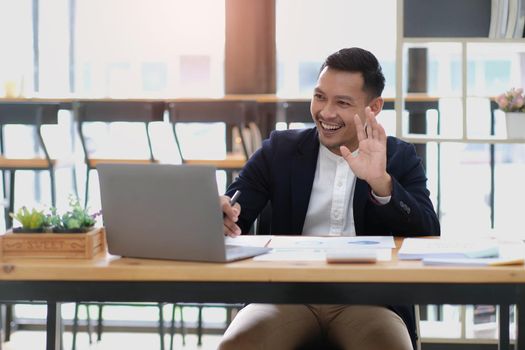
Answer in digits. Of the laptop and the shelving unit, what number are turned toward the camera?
1

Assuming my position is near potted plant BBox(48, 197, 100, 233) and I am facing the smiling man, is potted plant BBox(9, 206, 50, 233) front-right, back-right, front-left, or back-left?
back-left

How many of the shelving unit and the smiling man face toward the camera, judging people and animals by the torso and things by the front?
2

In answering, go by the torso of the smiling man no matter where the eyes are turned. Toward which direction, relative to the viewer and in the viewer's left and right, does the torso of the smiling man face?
facing the viewer

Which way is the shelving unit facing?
toward the camera

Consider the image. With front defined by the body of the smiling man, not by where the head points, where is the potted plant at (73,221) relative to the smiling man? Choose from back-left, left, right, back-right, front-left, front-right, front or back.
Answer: front-right

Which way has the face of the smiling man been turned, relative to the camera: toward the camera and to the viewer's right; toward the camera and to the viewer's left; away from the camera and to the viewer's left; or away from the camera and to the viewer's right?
toward the camera and to the viewer's left

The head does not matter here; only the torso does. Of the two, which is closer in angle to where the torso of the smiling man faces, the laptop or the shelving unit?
the laptop

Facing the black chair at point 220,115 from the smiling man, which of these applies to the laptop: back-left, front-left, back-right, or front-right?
back-left

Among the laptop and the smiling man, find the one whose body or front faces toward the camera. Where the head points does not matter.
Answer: the smiling man

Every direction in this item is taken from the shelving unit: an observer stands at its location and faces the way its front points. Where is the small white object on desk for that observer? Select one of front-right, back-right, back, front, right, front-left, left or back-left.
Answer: front

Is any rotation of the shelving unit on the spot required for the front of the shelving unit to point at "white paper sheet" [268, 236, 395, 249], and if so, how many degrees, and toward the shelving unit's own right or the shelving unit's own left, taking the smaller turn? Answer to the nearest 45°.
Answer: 0° — it already faces it

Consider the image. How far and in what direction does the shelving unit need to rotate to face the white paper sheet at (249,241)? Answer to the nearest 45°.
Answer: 0° — it already faces it
